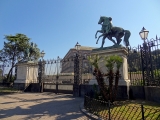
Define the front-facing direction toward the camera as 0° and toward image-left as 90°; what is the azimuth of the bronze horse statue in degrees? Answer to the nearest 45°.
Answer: approximately 90°

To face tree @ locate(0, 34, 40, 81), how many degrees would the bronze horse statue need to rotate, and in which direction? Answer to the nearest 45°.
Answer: approximately 45° to its right

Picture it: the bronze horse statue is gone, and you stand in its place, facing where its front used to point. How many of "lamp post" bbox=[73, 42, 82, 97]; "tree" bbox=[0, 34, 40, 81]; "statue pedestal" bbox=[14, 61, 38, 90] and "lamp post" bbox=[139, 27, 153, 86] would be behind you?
1

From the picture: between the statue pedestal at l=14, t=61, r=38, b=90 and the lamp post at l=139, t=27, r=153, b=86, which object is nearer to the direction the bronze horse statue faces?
the statue pedestal

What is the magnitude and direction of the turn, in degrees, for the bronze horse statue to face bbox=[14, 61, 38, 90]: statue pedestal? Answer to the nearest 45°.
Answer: approximately 45° to its right

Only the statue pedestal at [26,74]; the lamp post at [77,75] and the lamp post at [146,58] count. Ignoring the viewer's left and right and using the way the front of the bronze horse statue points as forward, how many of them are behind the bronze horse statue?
1

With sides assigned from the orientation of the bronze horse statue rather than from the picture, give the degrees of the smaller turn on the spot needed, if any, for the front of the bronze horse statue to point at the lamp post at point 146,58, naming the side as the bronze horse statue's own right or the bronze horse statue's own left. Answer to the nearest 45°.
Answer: approximately 180°
